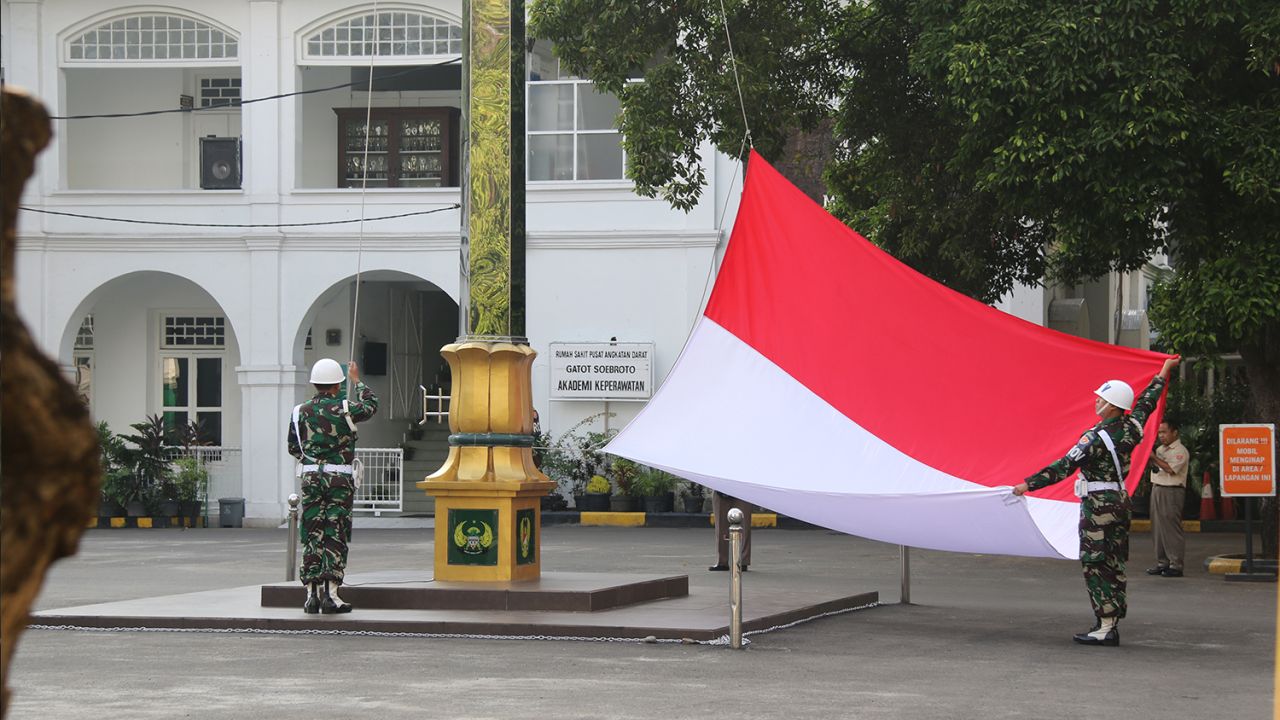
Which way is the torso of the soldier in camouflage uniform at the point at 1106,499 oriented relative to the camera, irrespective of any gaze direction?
to the viewer's left

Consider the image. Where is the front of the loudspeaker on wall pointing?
toward the camera

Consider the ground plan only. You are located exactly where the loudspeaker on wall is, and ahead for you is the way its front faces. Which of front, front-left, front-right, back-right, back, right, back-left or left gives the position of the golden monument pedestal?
front

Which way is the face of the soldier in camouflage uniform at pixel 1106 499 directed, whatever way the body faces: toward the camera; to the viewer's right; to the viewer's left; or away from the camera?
to the viewer's left

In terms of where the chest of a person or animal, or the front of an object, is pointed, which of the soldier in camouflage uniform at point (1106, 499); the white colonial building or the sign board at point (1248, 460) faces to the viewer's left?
the soldier in camouflage uniform

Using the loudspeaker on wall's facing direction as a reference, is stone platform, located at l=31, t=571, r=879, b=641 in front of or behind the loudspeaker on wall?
in front

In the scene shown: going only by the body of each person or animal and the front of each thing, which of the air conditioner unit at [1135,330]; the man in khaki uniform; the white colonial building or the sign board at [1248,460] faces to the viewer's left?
the man in khaki uniform

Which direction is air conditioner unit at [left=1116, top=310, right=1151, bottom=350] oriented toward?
toward the camera
